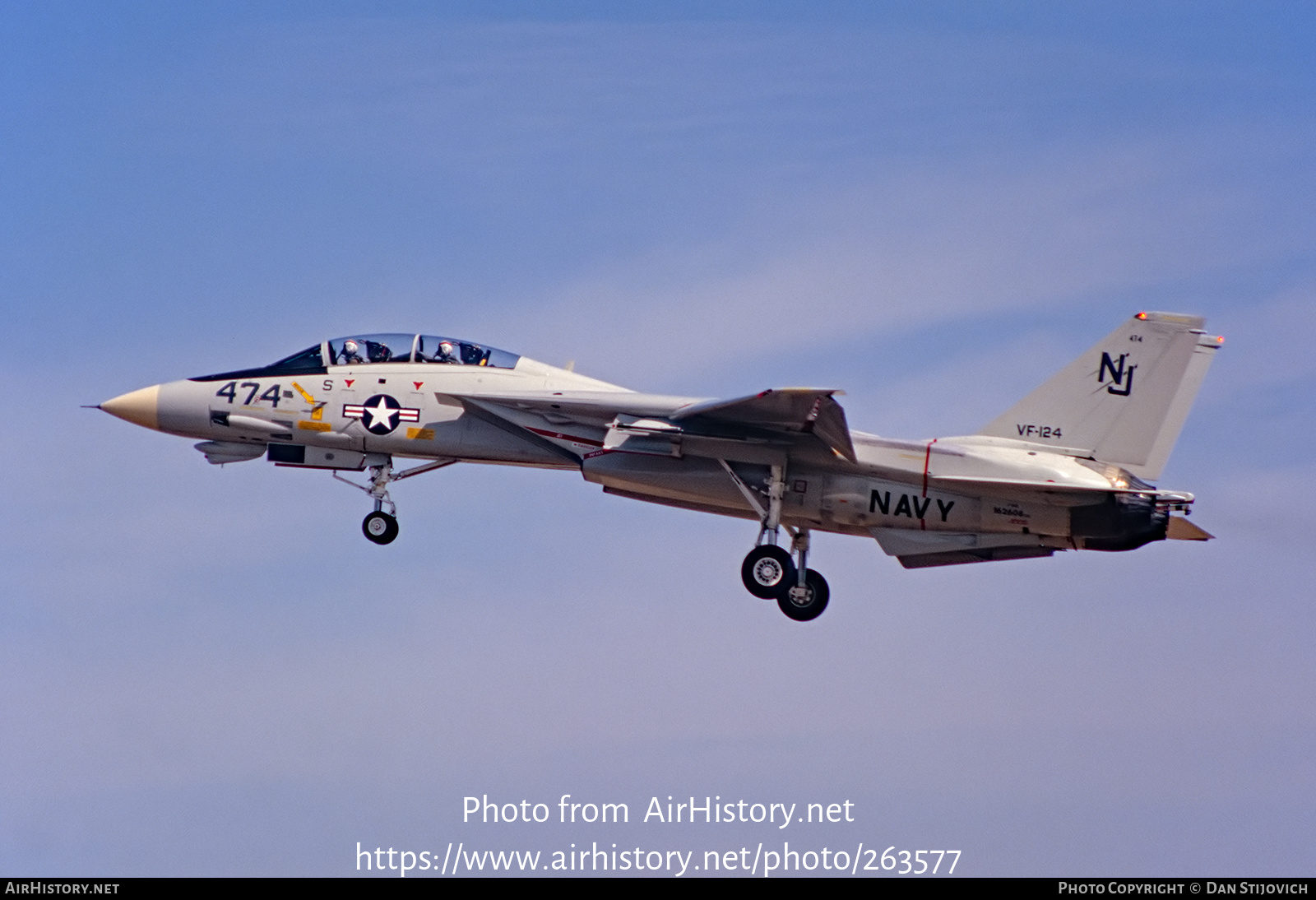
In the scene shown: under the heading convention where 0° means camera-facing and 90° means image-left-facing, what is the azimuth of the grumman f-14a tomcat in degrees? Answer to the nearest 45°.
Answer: approximately 90°
